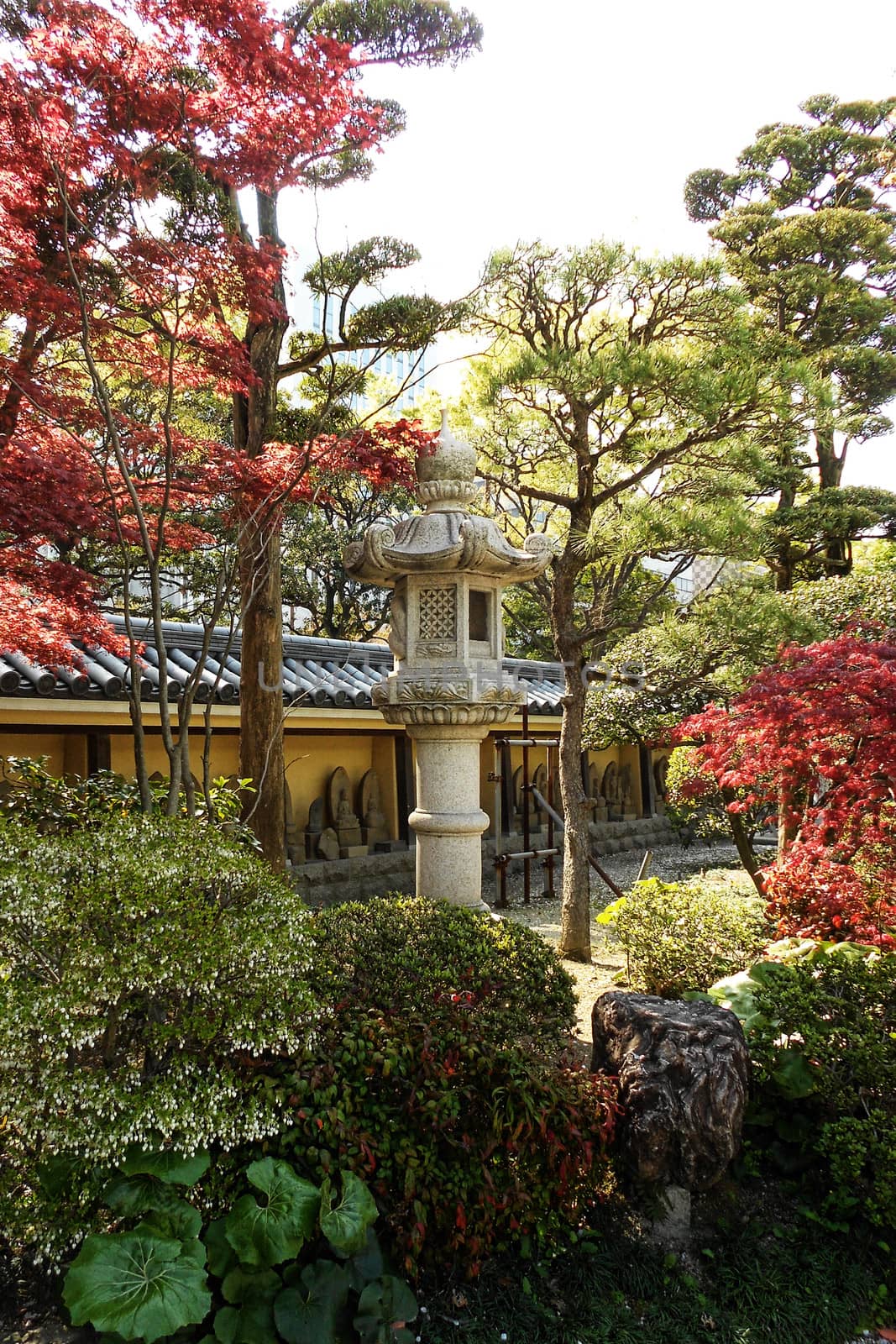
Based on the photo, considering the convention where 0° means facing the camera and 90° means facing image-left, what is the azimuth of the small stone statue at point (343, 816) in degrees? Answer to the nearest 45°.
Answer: approximately 315°

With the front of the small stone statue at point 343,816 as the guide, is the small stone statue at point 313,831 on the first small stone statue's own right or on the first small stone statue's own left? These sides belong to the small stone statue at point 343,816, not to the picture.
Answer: on the first small stone statue's own right

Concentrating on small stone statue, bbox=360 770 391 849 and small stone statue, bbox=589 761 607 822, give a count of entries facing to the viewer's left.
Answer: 0

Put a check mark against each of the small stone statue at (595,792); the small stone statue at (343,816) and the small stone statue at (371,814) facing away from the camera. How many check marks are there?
0

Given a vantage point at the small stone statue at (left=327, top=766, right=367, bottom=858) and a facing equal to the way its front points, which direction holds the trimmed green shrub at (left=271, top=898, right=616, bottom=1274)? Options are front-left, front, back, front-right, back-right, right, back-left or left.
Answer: front-right

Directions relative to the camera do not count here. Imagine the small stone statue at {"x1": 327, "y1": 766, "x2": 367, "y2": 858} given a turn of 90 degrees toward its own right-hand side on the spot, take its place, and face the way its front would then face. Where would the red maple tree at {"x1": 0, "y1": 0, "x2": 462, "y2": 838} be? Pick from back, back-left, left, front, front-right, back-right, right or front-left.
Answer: front-left

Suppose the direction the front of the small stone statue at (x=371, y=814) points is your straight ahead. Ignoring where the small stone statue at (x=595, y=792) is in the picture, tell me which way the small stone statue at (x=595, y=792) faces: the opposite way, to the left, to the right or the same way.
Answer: the same way

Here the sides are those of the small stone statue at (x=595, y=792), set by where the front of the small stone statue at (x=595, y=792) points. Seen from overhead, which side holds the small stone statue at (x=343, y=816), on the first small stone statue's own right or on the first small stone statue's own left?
on the first small stone statue's own right

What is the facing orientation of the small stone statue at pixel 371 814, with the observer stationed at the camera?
facing the viewer and to the right of the viewer

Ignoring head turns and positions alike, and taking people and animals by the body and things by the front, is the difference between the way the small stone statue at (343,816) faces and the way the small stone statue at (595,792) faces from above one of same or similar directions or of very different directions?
same or similar directions

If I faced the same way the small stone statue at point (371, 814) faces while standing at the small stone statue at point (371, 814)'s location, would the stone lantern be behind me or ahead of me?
ahead

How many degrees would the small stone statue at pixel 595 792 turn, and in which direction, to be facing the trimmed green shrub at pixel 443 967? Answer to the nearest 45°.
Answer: approximately 45° to its right

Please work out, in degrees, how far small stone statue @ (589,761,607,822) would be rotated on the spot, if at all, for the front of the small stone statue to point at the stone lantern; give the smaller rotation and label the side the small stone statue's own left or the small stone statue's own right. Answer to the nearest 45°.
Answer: approximately 45° to the small stone statue's own right

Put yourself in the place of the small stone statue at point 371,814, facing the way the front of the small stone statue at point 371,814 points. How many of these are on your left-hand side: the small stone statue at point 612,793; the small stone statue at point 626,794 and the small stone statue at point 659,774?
3

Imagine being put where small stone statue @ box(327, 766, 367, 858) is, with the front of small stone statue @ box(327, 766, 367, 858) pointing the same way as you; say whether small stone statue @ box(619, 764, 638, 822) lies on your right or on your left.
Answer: on your left

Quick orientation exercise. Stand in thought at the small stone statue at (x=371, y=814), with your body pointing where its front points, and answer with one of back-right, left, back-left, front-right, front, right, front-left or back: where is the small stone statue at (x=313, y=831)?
right

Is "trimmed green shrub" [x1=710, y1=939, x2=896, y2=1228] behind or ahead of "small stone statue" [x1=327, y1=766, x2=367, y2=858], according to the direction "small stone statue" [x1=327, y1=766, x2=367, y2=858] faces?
ahead
